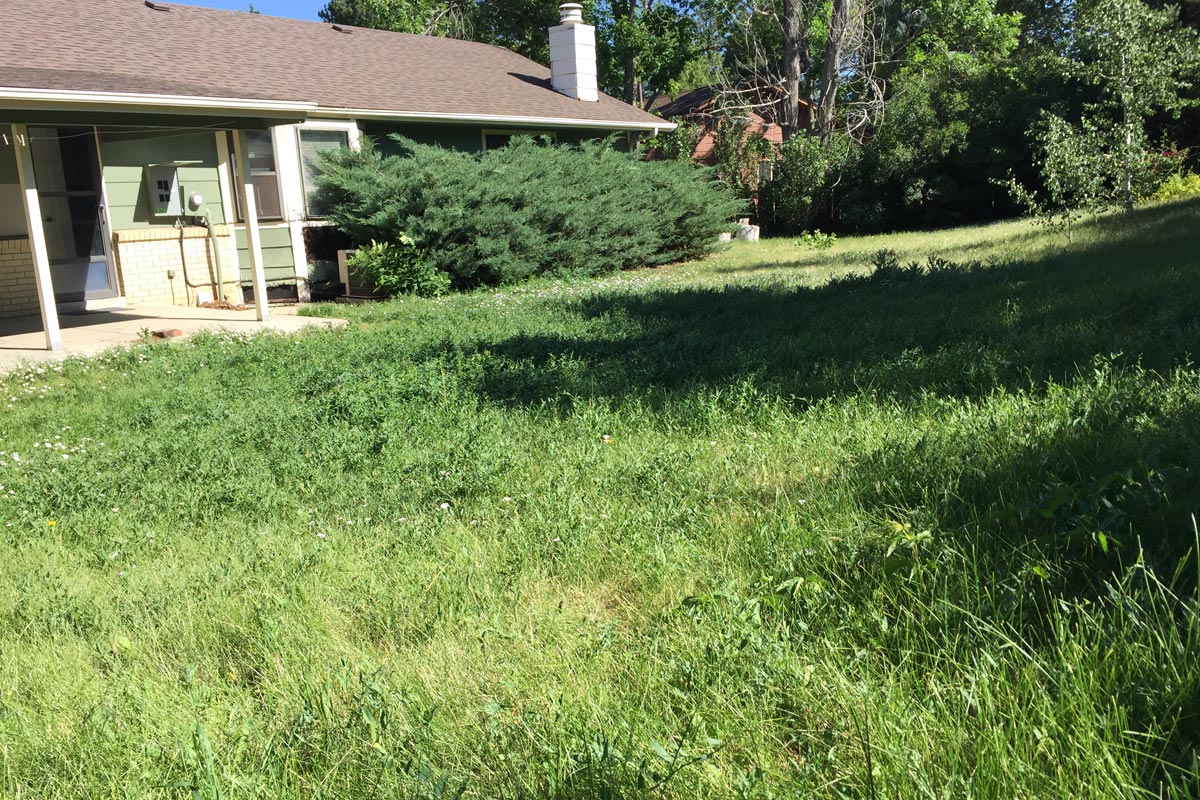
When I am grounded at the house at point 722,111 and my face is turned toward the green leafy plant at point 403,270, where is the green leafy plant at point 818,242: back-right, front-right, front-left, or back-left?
front-left

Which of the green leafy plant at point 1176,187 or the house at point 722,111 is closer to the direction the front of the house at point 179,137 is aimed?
the green leafy plant

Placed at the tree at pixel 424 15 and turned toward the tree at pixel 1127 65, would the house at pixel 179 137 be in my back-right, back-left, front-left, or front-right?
front-right

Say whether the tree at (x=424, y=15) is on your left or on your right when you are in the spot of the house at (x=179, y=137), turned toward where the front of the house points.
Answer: on your left

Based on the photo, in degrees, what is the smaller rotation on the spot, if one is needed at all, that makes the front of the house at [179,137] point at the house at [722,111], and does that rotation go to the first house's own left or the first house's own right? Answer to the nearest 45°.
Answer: approximately 90° to the first house's own left

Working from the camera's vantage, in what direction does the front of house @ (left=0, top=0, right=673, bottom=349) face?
facing away from the viewer and to the left of the viewer

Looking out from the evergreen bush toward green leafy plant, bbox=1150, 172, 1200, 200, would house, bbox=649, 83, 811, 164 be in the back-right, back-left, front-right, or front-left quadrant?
front-left

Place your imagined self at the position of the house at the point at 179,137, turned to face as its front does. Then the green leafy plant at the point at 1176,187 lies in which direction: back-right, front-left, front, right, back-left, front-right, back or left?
back-right
